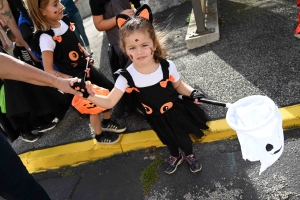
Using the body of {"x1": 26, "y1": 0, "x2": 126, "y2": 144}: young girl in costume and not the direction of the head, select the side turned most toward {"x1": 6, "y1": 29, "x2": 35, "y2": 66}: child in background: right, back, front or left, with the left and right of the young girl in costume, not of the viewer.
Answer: back

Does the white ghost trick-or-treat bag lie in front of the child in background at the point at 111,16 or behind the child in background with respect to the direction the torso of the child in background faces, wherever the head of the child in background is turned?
in front

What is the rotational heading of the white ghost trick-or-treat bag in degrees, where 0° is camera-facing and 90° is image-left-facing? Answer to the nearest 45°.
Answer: approximately 315°

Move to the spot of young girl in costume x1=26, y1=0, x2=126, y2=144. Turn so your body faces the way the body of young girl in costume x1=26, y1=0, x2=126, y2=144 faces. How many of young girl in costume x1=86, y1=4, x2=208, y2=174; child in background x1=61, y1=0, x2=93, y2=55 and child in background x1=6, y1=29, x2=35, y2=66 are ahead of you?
1

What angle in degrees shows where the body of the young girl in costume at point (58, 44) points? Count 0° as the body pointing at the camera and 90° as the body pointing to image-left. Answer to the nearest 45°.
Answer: approximately 315°

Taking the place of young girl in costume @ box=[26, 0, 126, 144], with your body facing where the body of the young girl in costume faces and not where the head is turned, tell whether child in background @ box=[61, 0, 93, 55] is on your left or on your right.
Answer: on your left

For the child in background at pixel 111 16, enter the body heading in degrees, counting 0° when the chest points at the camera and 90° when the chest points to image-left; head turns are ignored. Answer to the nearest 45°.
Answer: approximately 315°
